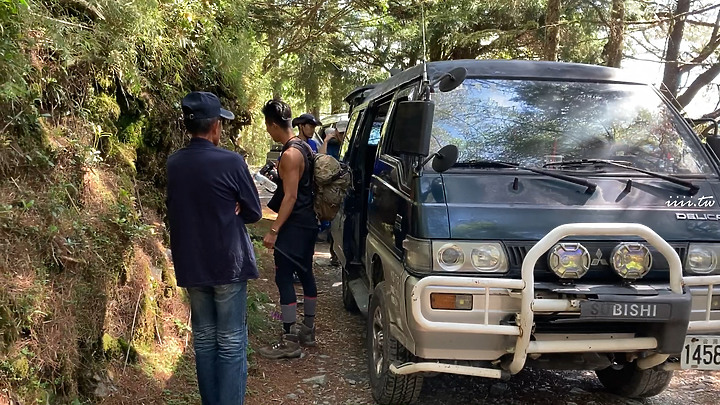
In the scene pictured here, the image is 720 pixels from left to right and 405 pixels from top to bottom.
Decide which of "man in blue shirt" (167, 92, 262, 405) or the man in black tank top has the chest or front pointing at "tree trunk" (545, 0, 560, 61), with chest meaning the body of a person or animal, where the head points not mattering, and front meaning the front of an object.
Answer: the man in blue shirt

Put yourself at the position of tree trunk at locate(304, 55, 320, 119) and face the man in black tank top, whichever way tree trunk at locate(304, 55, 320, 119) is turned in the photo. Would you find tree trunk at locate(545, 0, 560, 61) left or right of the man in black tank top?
left

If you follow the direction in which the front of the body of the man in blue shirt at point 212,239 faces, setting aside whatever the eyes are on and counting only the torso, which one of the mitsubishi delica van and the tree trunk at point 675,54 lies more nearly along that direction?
the tree trunk

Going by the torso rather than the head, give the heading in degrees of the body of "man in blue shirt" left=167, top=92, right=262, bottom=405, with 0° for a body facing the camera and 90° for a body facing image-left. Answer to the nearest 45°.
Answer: approximately 225°

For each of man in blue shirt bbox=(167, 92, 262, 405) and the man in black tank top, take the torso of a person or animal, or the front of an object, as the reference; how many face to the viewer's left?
1

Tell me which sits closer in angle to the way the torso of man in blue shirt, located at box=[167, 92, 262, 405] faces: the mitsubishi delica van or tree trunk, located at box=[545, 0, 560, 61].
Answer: the tree trunk

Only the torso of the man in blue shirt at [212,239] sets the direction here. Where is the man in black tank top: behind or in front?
in front

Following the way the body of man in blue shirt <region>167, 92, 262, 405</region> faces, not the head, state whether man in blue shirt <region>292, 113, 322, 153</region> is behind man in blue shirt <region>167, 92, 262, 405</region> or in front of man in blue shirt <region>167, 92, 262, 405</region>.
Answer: in front

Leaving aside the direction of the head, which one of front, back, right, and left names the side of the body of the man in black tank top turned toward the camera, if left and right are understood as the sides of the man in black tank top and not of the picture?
left

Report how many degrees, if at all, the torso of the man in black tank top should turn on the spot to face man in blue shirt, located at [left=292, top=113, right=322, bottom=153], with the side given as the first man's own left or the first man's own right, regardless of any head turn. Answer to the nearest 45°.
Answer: approximately 90° to the first man's own right

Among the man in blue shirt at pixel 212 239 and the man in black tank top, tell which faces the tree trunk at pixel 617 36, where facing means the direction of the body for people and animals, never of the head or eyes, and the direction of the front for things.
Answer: the man in blue shirt

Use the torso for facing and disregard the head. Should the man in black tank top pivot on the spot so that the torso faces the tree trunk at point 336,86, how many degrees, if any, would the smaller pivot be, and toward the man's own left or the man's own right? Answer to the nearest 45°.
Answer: approximately 90° to the man's own right

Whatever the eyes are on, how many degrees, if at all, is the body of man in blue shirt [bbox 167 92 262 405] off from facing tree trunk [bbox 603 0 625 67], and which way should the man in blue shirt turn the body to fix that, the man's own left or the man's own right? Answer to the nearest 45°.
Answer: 0° — they already face it
